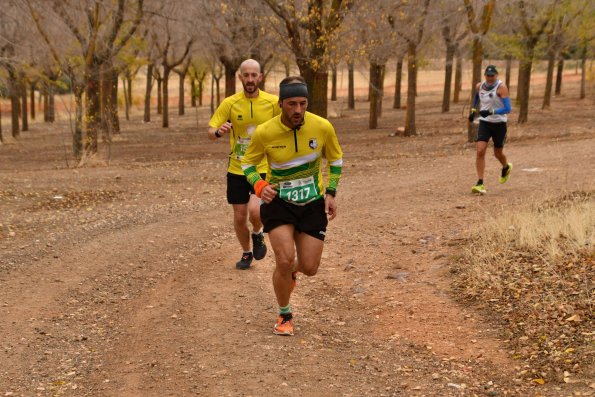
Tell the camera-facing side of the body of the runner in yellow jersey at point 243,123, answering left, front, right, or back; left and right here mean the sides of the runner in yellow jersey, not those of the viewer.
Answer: front

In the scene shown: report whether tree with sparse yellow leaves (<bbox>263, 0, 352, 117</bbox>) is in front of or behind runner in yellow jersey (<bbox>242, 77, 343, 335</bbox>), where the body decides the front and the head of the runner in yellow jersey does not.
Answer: behind

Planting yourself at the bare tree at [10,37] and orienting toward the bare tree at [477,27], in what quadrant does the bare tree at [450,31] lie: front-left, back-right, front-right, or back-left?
front-left

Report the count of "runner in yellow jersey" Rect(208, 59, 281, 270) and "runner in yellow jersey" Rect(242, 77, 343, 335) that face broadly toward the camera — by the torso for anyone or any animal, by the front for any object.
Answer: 2

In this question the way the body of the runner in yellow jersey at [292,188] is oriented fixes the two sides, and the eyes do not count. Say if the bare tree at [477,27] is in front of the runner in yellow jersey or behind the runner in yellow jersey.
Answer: behind

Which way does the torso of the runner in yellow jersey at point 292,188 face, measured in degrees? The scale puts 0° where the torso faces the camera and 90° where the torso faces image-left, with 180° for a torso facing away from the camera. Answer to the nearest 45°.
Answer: approximately 0°

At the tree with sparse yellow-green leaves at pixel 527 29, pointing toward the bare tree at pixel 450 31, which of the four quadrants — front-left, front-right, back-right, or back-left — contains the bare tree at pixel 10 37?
front-left

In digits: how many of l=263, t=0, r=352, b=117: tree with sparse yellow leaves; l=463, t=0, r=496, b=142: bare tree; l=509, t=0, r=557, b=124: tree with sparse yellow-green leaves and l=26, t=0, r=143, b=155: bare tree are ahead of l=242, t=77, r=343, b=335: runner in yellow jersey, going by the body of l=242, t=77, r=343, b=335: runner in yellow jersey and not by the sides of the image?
0

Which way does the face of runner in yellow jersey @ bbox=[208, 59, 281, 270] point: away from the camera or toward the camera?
toward the camera

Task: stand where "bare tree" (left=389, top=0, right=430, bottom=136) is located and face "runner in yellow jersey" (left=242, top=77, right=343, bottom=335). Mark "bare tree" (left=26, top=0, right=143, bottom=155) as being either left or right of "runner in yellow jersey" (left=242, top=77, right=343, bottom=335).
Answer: right

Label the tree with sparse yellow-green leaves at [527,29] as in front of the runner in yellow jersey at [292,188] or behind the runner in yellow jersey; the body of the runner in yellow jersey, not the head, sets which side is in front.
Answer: behind

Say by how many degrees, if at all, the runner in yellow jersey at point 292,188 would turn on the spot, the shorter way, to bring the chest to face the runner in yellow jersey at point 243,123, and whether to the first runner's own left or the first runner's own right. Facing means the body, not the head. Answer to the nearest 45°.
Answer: approximately 180°

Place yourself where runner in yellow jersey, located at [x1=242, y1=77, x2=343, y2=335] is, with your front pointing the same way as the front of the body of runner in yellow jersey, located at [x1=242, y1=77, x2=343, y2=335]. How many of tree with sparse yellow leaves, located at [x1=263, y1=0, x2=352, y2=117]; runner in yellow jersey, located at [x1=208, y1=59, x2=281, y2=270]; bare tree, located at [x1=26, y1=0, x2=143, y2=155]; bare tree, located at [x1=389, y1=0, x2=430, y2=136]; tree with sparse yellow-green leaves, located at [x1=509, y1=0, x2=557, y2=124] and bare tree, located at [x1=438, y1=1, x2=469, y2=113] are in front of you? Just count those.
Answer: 0

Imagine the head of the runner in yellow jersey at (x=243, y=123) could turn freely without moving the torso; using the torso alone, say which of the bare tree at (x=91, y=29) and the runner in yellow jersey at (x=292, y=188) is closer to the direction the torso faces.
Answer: the runner in yellow jersey

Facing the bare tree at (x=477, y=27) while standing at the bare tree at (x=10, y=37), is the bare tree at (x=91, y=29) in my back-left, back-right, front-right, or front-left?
front-right

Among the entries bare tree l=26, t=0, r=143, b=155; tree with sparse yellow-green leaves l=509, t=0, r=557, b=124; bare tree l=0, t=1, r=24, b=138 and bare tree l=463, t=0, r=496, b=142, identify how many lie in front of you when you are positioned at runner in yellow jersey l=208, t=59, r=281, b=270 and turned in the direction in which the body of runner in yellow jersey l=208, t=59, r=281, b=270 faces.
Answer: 0

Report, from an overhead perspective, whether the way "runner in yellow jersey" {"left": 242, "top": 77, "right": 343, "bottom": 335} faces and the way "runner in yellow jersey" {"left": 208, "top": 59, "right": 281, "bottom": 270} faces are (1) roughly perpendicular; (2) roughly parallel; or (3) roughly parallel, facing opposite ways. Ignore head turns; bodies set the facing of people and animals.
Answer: roughly parallel

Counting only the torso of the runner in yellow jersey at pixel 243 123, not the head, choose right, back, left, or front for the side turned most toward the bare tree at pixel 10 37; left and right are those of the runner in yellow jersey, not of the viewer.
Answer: back

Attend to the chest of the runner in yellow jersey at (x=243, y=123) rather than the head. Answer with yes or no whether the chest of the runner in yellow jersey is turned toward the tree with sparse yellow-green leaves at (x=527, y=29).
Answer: no
